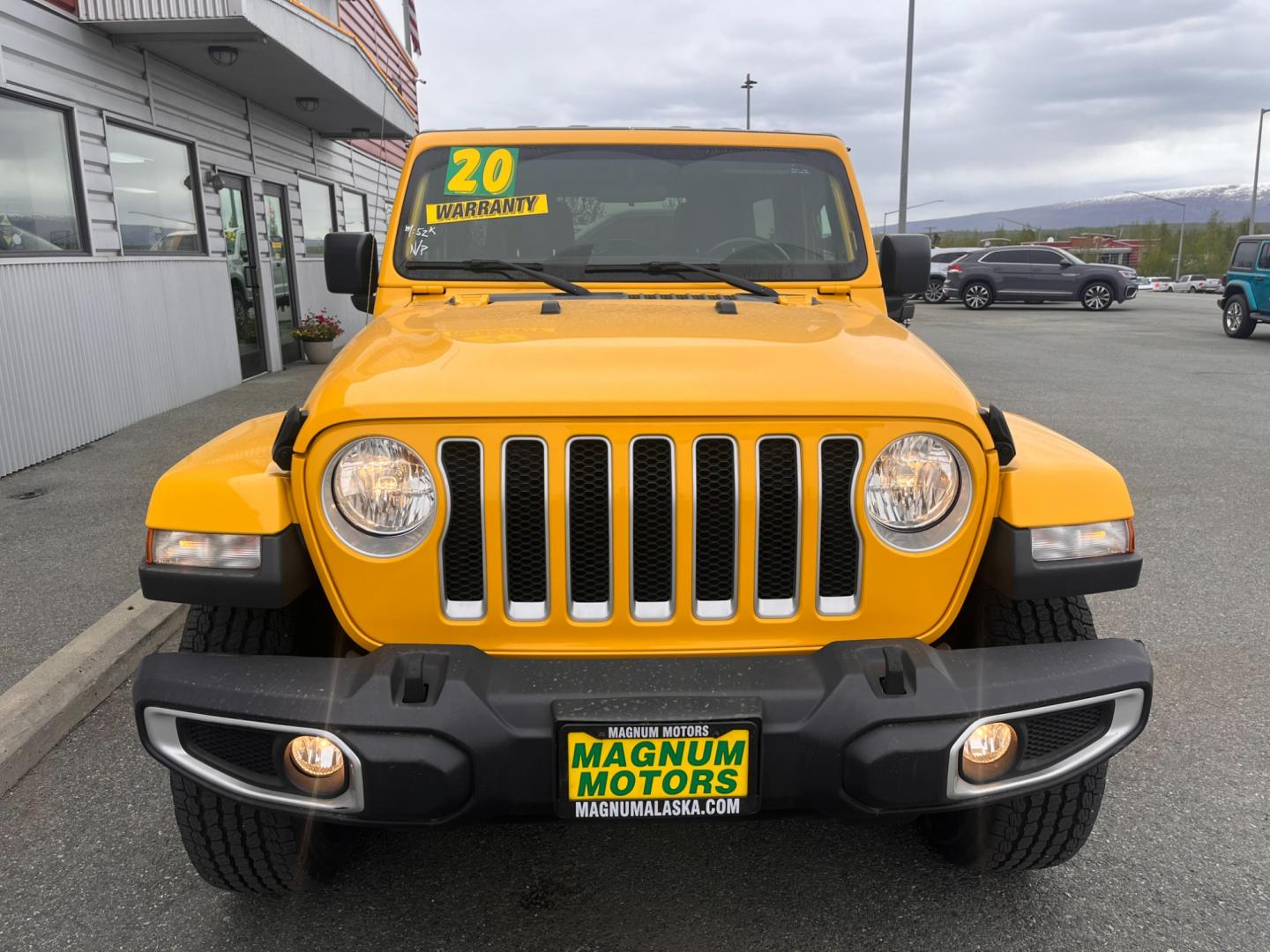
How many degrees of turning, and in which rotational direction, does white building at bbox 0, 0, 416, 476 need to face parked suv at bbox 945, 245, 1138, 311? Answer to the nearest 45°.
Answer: approximately 90° to its left

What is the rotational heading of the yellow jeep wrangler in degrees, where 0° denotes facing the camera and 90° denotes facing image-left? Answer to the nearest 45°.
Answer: approximately 0°

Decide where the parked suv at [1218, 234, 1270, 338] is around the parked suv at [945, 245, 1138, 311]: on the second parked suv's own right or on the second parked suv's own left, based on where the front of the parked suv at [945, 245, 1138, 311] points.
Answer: on the second parked suv's own right

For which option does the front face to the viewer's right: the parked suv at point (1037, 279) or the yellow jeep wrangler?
the parked suv

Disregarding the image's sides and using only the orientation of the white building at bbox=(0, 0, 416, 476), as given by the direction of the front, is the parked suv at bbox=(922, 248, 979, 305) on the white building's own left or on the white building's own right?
on the white building's own left

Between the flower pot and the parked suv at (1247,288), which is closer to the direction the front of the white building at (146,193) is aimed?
the parked suv

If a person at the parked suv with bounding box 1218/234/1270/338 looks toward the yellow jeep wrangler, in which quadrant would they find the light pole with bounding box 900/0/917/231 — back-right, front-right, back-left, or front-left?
back-right

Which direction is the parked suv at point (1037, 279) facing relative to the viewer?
to the viewer's right
